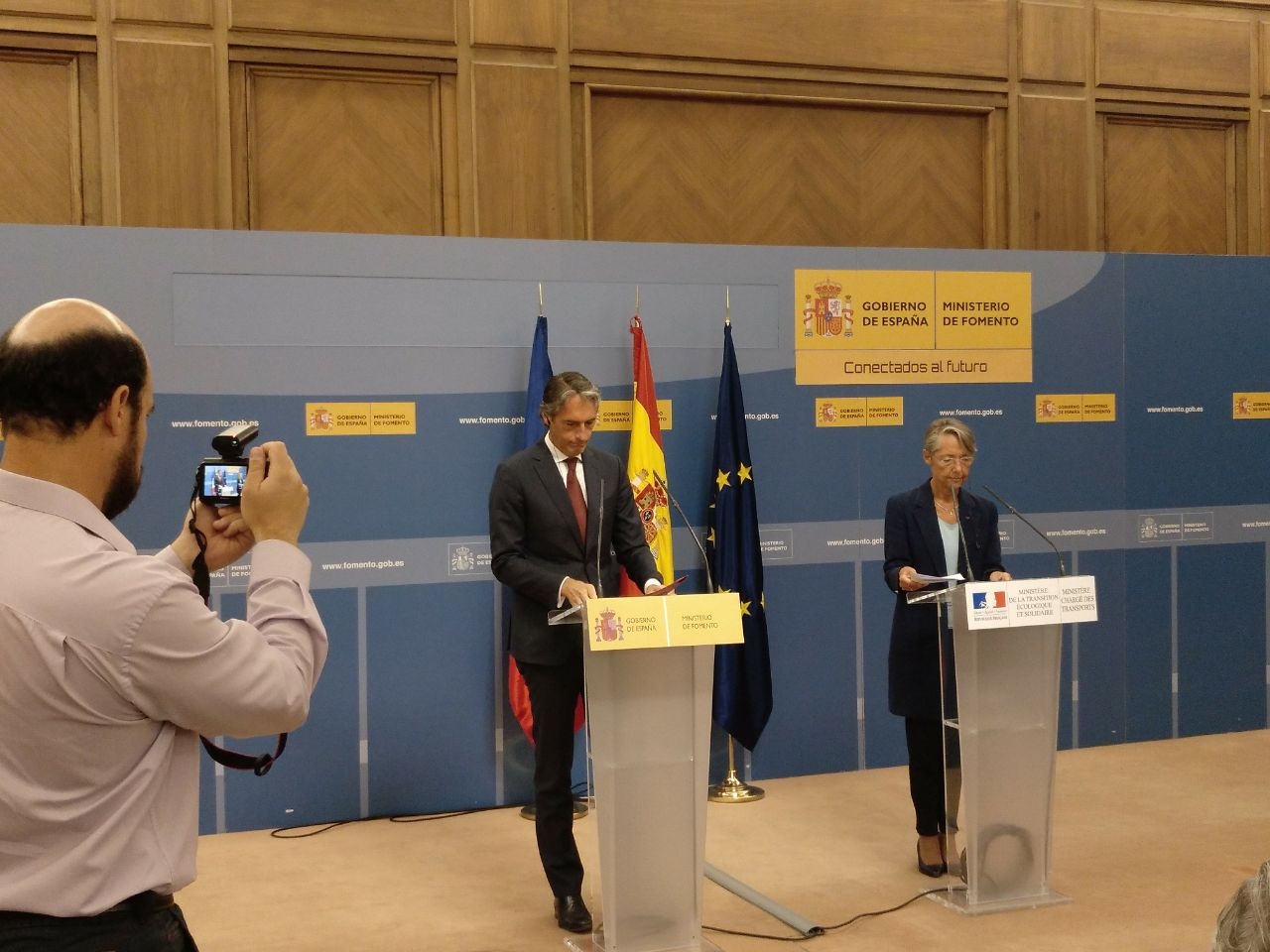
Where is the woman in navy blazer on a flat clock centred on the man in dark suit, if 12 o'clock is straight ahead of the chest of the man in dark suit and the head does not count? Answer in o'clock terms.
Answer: The woman in navy blazer is roughly at 10 o'clock from the man in dark suit.

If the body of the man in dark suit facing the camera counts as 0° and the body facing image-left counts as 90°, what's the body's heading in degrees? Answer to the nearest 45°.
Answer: approximately 315°

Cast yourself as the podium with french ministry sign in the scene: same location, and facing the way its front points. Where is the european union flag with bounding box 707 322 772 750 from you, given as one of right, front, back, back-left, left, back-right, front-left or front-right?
back

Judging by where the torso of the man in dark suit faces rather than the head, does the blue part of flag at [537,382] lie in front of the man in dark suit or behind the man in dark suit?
behind

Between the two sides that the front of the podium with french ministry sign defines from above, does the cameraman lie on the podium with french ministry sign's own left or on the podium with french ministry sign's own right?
on the podium with french ministry sign's own right

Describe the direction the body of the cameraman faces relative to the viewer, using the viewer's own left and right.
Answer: facing away from the viewer and to the right of the viewer

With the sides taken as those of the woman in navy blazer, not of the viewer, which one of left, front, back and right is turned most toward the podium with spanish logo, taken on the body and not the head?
right

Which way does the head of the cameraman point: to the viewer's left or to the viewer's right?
to the viewer's right

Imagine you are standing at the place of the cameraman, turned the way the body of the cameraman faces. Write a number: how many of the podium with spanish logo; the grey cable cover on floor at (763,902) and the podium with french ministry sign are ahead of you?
3

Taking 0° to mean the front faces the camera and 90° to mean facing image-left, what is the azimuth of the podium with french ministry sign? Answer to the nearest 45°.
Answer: approximately 315°

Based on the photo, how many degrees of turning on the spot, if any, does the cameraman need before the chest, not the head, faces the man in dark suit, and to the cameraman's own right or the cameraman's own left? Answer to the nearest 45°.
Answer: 0° — they already face them
